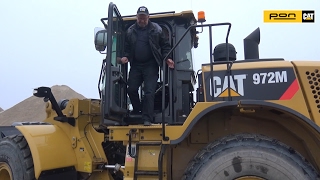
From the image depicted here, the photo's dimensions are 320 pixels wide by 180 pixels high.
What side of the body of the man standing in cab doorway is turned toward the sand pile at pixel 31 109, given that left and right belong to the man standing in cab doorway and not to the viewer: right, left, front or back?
back

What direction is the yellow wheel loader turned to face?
to the viewer's left

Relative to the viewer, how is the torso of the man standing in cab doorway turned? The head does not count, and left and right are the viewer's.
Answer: facing the viewer

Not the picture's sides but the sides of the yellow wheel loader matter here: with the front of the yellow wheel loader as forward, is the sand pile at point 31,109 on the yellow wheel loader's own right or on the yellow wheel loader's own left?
on the yellow wheel loader's own right
